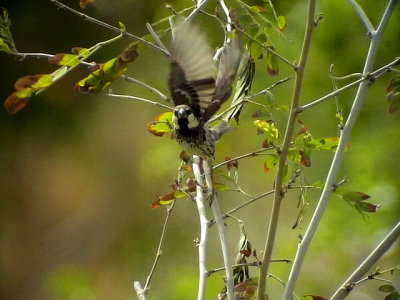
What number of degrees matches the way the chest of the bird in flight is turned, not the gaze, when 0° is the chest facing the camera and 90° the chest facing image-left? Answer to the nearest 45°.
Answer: approximately 45°
